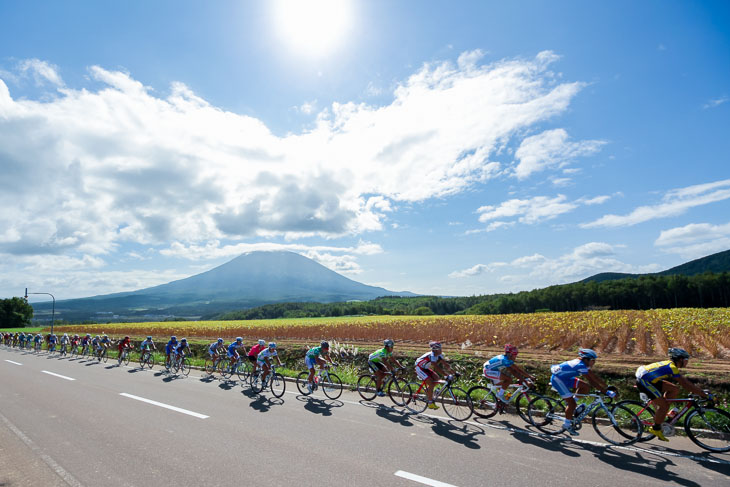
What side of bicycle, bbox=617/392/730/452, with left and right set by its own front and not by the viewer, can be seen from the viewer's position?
right

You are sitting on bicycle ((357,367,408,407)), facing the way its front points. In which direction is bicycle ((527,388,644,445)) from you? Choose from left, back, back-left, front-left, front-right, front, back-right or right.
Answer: front

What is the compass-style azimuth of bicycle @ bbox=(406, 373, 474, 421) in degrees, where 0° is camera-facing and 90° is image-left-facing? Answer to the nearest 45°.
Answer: approximately 315°

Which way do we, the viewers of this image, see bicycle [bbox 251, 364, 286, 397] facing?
facing the viewer and to the right of the viewer

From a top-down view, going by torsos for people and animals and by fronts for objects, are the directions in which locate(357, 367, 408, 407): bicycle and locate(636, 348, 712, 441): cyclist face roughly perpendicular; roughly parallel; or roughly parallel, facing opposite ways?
roughly parallel

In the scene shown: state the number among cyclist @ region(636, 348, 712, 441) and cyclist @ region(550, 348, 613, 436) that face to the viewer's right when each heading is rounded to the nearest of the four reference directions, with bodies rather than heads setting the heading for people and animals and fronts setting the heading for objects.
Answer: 2

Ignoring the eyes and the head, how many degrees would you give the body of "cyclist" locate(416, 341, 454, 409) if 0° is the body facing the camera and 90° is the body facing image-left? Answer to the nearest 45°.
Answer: approximately 315°

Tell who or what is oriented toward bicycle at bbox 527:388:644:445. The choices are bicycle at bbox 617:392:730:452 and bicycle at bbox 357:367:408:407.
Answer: bicycle at bbox 357:367:408:407

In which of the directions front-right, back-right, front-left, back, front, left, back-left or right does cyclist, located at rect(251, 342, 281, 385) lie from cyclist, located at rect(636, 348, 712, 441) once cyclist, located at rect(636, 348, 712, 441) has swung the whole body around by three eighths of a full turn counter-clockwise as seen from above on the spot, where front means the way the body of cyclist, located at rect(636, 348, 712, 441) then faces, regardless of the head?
front-left

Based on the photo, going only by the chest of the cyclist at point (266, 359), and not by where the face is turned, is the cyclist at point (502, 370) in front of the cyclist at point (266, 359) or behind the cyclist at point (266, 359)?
in front

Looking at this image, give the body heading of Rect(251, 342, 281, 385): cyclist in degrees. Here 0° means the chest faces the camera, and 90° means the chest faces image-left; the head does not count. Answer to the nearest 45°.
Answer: approximately 315°

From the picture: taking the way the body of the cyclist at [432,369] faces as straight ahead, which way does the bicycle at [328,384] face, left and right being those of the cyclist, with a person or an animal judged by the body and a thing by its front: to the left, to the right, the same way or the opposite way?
the same way

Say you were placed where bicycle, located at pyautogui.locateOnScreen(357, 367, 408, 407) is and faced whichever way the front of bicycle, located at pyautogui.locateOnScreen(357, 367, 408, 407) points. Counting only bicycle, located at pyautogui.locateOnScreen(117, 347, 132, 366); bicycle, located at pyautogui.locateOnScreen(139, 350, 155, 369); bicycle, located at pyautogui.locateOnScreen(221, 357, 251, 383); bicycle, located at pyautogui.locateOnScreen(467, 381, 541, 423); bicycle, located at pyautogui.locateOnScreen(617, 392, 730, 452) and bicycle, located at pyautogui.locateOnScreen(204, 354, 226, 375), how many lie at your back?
4

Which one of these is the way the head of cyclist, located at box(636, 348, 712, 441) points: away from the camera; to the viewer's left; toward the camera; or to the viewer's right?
to the viewer's right

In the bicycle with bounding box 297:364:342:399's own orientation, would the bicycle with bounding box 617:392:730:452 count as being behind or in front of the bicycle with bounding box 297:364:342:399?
in front

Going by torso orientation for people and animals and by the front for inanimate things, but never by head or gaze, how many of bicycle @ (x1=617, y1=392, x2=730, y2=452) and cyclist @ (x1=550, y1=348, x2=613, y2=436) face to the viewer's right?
2

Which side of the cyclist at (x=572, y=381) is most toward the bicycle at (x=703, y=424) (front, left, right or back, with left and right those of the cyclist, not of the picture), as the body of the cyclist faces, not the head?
front

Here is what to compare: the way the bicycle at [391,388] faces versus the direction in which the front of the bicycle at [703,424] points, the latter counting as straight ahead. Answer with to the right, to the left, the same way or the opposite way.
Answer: the same way

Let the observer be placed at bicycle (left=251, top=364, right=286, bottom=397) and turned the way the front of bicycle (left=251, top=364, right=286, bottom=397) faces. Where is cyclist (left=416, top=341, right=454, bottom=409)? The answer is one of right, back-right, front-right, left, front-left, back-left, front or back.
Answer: front

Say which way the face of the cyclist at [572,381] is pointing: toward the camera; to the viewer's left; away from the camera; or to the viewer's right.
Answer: to the viewer's right
